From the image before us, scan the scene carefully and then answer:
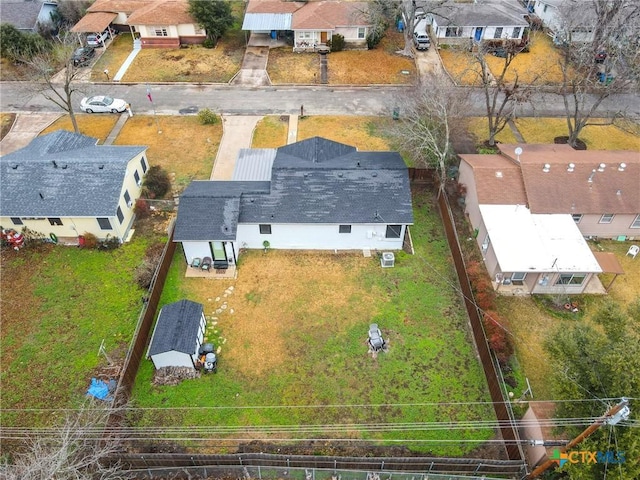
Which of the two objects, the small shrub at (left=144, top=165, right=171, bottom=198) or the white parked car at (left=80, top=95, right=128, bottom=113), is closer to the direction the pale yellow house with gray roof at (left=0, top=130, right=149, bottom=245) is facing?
the white parked car

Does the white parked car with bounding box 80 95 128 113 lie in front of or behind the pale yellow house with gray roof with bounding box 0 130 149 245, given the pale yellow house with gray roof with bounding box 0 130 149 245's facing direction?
in front

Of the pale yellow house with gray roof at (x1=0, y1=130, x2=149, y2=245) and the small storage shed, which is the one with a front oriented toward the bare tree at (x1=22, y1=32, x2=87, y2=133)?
the pale yellow house with gray roof

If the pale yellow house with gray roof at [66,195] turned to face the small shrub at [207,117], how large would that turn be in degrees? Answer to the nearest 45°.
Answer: approximately 45° to its right

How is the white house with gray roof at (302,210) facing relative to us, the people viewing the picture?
facing away from the viewer

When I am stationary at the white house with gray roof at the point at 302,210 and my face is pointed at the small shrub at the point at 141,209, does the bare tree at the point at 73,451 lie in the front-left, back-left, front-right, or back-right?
front-left

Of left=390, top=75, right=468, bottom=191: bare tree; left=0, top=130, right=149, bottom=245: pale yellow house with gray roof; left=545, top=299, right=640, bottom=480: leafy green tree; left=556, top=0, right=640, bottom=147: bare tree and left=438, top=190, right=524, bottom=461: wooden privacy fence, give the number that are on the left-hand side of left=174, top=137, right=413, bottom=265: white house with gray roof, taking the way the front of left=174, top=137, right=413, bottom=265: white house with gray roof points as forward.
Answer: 1

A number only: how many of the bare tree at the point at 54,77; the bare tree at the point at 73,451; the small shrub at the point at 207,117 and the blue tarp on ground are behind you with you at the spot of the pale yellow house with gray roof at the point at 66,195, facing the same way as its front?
2

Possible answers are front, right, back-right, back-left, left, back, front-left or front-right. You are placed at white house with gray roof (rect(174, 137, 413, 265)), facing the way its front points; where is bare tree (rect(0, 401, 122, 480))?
back-left

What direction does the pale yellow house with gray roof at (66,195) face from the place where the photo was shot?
facing away from the viewer

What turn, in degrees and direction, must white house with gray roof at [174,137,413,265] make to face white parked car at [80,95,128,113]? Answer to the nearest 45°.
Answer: approximately 45° to its left
